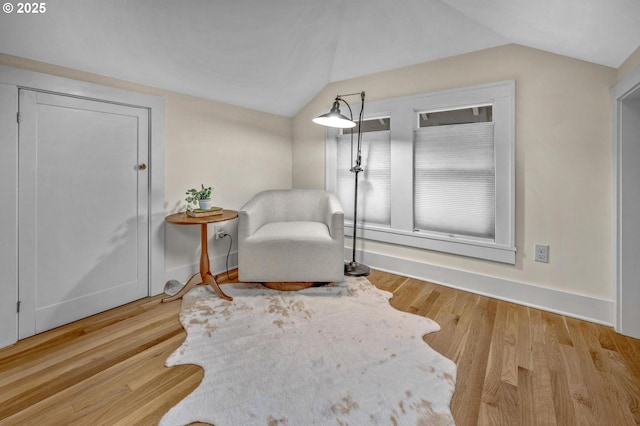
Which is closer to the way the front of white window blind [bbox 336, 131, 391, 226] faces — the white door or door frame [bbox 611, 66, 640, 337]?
the white door

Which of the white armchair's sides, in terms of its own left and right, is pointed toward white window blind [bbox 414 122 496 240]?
left

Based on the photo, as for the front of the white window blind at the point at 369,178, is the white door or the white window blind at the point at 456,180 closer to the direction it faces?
the white door

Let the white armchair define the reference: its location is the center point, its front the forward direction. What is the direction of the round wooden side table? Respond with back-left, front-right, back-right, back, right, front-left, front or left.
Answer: right

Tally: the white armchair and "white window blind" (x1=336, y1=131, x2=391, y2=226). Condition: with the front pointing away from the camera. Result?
0

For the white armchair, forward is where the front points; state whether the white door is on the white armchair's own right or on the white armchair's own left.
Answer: on the white armchair's own right

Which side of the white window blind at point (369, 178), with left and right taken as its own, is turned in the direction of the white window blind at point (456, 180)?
left

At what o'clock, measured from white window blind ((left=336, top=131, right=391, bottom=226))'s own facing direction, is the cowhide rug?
The cowhide rug is roughly at 11 o'clock from the white window blind.

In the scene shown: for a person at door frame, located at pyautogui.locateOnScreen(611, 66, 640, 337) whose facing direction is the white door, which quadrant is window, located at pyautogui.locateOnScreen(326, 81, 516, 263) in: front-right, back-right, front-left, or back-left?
front-right

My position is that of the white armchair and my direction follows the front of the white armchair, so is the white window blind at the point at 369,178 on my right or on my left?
on my left

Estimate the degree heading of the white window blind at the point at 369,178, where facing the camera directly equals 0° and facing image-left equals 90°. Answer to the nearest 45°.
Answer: approximately 45°

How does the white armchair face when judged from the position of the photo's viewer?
facing the viewer

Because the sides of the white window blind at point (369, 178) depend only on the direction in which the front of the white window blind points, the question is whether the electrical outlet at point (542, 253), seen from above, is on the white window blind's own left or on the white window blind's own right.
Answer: on the white window blind's own left
